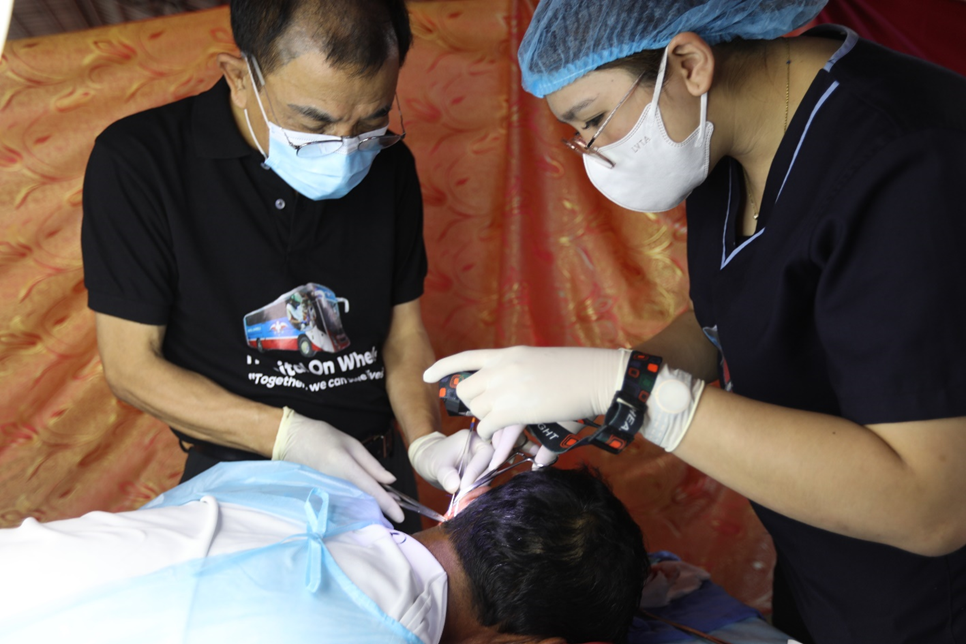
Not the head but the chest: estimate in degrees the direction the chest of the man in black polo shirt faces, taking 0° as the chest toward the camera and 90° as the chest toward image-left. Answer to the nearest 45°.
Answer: approximately 315°

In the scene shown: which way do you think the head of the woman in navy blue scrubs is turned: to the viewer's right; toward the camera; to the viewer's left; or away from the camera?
to the viewer's left
